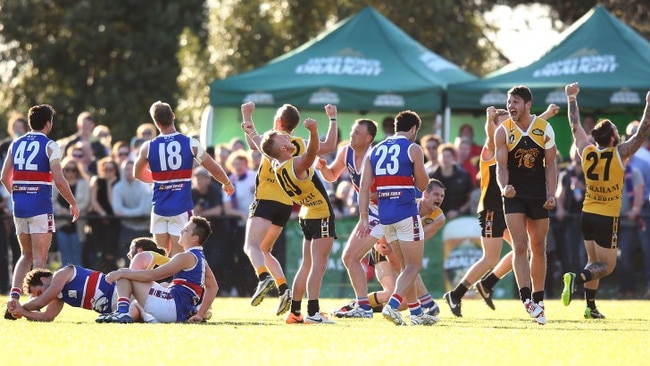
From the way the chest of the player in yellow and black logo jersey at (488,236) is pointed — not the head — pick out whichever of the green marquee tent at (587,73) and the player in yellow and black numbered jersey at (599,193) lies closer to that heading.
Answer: the player in yellow and black numbered jersey

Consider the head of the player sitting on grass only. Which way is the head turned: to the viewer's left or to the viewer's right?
to the viewer's left

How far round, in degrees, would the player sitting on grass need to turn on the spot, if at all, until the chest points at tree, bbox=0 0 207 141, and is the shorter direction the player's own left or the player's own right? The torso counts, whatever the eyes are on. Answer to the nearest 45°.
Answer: approximately 90° to the player's own right

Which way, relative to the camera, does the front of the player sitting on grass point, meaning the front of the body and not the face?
to the viewer's left

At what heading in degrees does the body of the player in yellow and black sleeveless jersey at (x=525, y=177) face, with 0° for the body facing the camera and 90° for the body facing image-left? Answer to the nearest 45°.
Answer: approximately 0°

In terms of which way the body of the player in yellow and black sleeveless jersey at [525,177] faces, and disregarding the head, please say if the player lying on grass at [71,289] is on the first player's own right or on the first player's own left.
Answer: on the first player's own right
